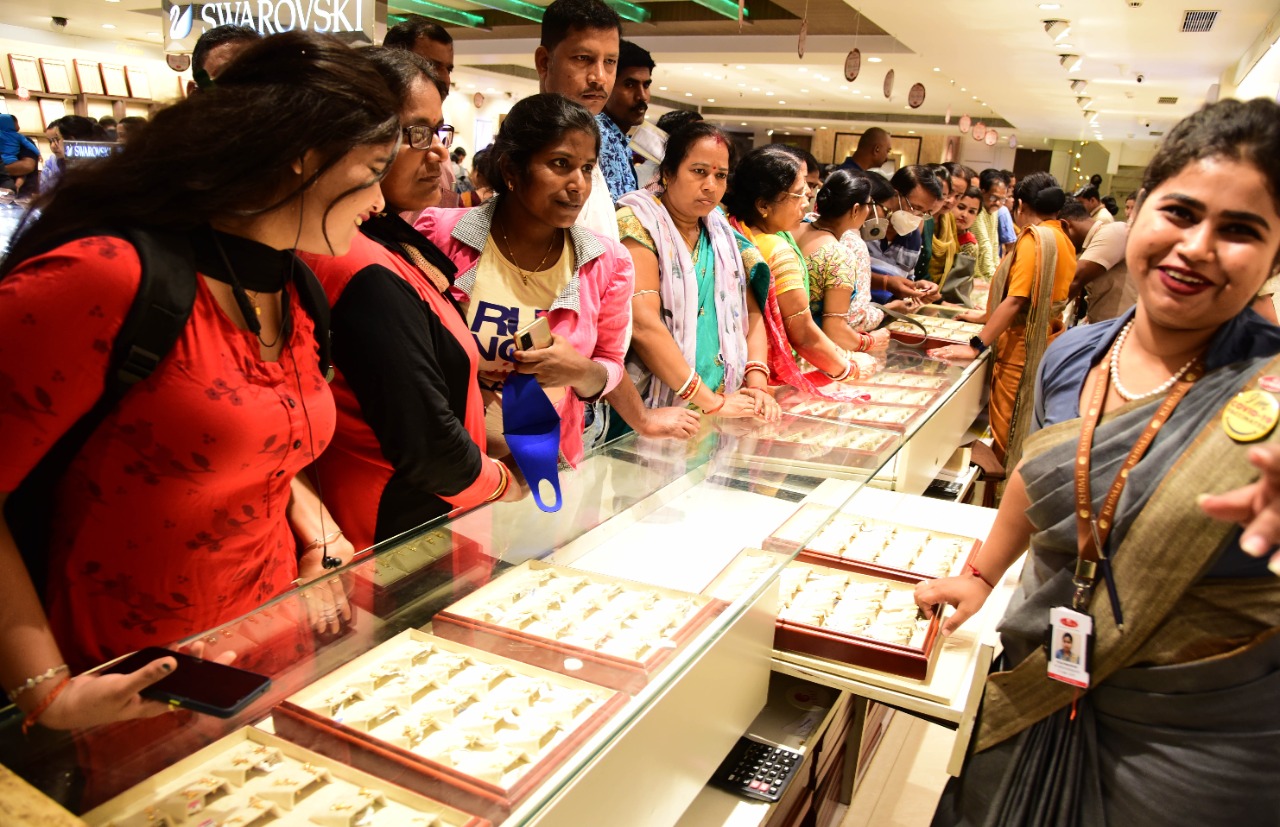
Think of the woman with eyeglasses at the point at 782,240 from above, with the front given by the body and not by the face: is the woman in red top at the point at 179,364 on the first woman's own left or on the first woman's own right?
on the first woman's own right

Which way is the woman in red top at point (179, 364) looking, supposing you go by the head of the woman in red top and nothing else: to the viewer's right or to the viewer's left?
to the viewer's right

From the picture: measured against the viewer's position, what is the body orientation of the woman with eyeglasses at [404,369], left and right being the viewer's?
facing to the right of the viewer

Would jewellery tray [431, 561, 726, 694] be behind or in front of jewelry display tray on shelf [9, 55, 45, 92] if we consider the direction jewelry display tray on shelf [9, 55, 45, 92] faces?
in front

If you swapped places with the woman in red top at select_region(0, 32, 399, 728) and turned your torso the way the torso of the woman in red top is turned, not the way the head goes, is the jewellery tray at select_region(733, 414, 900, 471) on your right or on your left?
on your left

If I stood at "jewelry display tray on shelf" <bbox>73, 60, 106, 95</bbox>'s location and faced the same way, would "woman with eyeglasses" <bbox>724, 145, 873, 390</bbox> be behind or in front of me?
in front

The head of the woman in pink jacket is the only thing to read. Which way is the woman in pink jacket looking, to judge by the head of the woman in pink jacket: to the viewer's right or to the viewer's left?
to the viewer's right

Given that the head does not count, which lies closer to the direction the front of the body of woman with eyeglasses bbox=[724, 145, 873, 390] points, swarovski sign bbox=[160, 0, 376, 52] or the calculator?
the calculator

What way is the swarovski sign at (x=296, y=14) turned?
toward the camera

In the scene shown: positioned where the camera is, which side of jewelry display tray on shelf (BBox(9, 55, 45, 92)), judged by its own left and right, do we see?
front

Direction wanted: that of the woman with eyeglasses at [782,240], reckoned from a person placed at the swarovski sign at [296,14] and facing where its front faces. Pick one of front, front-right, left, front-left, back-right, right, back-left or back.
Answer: left

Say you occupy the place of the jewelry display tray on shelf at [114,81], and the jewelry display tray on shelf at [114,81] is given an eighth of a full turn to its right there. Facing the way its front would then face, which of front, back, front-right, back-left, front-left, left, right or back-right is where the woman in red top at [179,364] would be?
front-left

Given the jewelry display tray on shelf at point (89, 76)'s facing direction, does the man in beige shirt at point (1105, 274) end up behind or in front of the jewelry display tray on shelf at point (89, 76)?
in front

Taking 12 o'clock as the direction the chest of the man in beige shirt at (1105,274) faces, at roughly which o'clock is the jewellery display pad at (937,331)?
The jewellery display pad is roughly at 10 o'clock from the man in beige shirt.

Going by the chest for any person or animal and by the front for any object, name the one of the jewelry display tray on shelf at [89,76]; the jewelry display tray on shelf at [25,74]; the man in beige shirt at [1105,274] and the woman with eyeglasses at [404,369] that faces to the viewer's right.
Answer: the woman with eyeglasses

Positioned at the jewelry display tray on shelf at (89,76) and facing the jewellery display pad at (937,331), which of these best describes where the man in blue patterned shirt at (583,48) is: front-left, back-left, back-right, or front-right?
front-right

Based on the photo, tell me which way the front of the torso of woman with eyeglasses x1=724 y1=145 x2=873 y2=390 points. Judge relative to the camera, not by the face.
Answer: to the viewer's right
